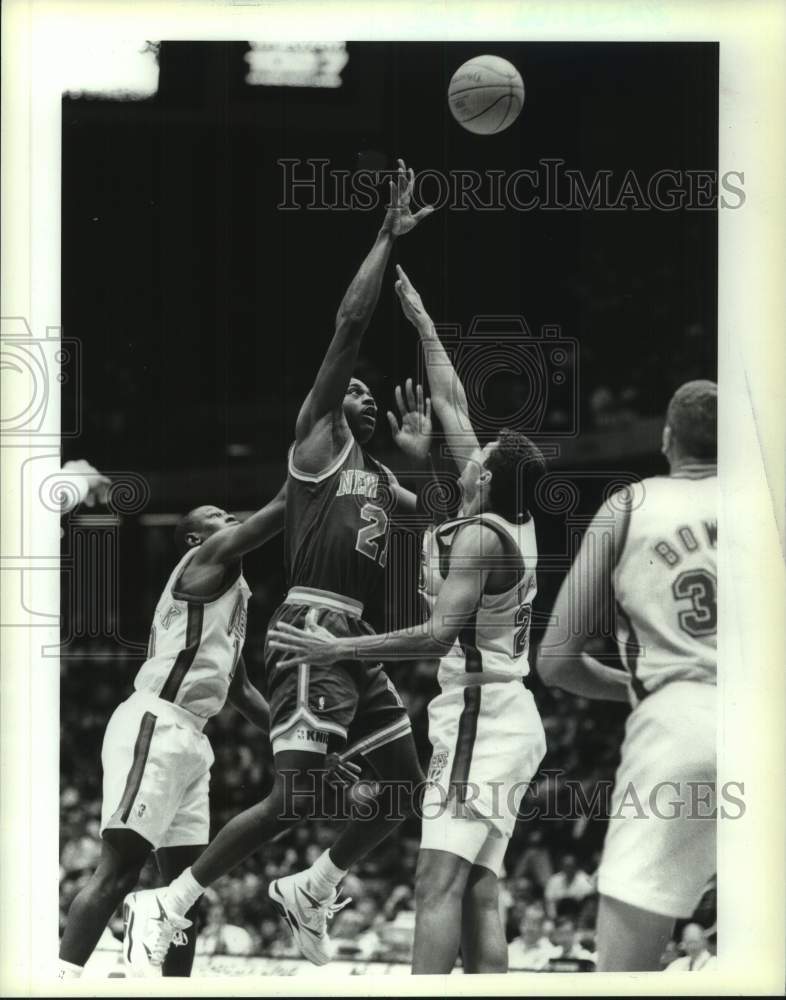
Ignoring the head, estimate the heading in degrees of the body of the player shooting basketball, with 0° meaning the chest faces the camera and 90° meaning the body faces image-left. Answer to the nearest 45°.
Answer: approximately 315°

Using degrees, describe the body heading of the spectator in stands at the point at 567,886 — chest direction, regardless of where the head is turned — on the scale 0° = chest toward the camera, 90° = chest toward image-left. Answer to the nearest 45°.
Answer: approximately 0°

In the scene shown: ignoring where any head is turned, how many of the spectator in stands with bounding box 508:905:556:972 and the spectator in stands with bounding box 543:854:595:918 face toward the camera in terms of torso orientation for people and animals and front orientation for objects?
2
